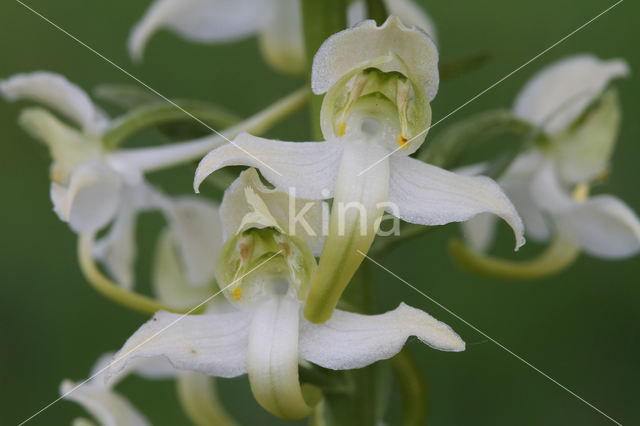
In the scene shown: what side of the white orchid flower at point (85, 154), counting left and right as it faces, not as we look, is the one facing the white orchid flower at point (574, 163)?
back

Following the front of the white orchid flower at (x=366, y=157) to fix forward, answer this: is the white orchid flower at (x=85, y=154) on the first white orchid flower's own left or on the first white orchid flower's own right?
on the first white orchid flower's own right

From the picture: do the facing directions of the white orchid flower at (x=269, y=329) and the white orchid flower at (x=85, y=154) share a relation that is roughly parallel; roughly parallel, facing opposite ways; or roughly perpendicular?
roughly perpendicular

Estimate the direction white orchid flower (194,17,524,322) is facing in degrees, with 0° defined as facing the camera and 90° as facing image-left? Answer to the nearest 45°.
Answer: approximately 0°

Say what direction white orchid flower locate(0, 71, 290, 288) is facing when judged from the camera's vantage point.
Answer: facing to the left of the viewer

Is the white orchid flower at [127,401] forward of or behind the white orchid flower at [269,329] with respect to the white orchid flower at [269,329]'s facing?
behind

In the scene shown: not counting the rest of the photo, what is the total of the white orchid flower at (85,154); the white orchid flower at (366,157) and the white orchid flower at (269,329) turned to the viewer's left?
1

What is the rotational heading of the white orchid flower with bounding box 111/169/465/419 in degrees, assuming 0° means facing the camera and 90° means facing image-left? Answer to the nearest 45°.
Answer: approximately 0°

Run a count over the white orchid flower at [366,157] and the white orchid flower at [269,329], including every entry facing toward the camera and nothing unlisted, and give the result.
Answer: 2

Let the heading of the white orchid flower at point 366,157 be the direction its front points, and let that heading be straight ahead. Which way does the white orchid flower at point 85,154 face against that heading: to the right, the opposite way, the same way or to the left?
to the right
